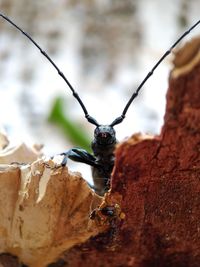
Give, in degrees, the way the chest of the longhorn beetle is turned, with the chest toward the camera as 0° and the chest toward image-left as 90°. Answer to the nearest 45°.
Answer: approximately 0°
